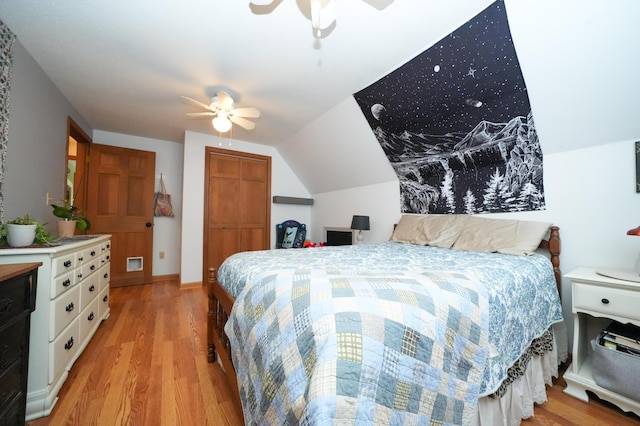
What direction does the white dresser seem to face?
to the viewer's right

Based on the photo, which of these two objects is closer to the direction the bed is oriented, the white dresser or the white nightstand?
the white dresser

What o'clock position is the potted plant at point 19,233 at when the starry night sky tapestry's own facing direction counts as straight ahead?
The potted plant is roughly at 12 o'clock from the starry night sky tapestry.

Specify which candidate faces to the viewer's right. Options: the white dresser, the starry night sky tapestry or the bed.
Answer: the white dresser

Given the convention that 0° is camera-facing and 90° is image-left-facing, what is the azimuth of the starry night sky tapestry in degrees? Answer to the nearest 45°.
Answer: approximately 45°
